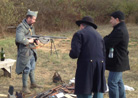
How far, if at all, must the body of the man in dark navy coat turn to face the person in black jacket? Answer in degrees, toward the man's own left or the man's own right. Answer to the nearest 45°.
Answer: approximately 90° to the man's own right

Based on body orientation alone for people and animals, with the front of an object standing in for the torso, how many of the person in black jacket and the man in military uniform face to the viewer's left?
1

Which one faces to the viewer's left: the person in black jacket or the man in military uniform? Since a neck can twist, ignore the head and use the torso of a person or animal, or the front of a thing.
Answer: the person in black jacket

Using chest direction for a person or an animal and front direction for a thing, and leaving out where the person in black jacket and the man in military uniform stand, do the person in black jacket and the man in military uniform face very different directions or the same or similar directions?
very different directions

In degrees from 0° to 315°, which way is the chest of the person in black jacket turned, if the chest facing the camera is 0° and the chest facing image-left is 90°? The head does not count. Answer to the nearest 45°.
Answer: approximately 90°

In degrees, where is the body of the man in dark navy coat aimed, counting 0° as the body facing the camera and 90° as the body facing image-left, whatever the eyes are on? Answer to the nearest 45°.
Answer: approximately 135°

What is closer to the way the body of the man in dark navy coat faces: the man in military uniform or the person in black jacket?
the man in military uniform

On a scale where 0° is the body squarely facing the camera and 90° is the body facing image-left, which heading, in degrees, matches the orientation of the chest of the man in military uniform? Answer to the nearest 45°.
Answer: approximately 315°
